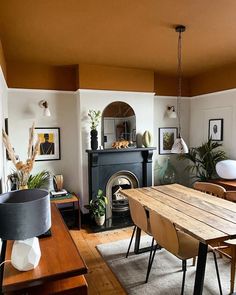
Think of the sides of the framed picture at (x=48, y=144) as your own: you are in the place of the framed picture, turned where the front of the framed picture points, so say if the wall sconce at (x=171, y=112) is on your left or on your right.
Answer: on your left

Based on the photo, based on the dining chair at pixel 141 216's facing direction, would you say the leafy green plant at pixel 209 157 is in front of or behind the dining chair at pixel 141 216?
in front

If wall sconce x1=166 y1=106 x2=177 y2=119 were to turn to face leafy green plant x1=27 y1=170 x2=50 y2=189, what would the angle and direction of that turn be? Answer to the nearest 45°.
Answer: approximately 90° to its right

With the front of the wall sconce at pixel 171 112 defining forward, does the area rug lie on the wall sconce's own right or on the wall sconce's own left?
on the wall sconce's own right

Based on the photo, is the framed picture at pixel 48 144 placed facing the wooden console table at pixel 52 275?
yes

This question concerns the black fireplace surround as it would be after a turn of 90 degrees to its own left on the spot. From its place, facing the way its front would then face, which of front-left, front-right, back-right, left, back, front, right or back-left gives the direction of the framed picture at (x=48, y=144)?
back-left

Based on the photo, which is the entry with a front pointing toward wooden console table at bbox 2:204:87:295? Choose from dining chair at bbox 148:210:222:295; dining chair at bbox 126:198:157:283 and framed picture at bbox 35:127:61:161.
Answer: the framed picture

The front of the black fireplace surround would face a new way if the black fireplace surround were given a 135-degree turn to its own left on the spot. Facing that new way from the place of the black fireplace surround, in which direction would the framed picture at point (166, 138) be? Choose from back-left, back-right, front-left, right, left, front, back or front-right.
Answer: front-right

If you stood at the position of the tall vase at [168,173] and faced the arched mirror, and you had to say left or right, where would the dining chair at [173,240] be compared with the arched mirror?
left

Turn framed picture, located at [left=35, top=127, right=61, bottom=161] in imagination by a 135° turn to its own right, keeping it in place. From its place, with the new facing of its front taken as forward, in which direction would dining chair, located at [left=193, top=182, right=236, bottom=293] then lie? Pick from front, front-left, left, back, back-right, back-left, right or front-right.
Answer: back

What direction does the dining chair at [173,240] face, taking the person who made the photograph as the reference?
facing away from the viewer and to the right of the viewer

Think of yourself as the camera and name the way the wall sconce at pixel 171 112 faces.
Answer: facing the viewer and to the right of the viewer

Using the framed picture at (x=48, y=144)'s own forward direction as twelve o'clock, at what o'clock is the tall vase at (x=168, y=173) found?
The tall vase is roughly at 9 o'clock from the framed picture.
